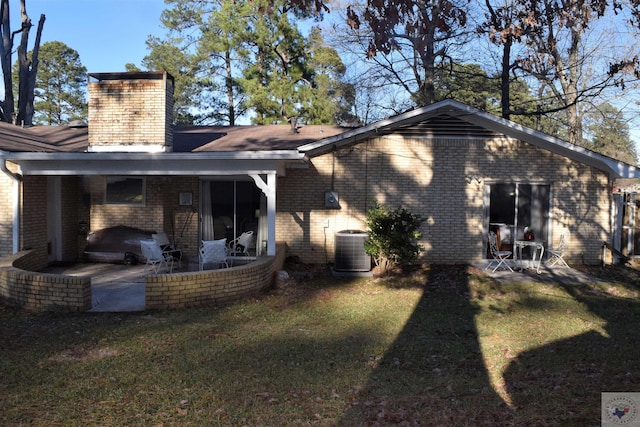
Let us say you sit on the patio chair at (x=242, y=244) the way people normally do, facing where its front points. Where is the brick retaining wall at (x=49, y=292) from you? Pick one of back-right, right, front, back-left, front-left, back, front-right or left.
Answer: front

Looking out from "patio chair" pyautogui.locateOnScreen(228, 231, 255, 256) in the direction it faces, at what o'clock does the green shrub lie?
The green shrub is roughly at 8 o'clock from the patio chair.

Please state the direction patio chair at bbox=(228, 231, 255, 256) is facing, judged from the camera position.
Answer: facing the viewer and to the left of the viewer

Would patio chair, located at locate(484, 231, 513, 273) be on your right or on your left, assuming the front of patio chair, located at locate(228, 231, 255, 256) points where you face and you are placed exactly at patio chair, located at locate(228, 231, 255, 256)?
on your left

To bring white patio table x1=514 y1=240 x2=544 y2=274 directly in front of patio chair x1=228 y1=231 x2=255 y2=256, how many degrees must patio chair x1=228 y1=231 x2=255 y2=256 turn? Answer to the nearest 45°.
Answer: approximately 135° to its left

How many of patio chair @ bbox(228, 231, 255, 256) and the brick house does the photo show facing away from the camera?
1

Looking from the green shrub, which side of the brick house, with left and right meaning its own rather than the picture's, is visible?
back

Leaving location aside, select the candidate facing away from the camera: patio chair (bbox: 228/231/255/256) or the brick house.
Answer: the brick house

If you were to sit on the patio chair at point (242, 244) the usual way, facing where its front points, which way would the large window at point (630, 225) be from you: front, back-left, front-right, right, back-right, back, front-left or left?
back-left

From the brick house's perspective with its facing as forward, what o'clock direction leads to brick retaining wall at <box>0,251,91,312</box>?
The brick retaining wall is roughly at 8 o'clock from the brick house.

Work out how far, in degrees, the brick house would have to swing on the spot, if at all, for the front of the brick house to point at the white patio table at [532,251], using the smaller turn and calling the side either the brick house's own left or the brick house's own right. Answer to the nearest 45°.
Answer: approximately 90° to the brick house's own right

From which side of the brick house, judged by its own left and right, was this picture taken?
back

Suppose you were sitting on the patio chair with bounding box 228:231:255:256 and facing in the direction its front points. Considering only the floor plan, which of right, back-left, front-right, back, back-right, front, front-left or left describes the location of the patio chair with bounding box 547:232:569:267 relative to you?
back-left
